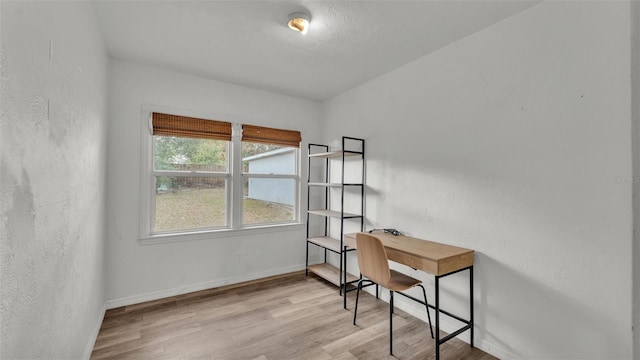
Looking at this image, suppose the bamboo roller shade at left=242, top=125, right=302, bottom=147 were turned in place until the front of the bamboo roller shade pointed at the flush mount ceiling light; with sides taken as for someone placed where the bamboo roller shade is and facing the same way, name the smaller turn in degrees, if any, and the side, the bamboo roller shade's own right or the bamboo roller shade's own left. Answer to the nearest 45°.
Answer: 0° — it already faces it

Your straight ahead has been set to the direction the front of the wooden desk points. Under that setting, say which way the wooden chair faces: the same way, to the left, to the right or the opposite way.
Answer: the opposite way

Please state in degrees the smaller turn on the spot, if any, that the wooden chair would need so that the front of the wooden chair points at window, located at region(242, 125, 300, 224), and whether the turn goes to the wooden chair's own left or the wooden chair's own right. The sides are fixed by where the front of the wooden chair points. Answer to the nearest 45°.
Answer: approximately 90° to the wooden chair's own left

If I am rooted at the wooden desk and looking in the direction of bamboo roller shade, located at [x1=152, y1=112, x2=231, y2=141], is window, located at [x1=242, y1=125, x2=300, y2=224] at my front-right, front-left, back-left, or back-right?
front-right

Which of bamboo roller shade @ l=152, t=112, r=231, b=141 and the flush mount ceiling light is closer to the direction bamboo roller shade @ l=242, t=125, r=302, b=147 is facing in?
the flush mount ceiling light

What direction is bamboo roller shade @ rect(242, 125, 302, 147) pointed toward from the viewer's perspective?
toward the camera

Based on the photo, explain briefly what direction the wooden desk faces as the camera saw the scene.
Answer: facing the viewer and to the left of the viewer

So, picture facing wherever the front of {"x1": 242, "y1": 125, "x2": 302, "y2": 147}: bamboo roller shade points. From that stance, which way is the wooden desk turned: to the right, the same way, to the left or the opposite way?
to the right
